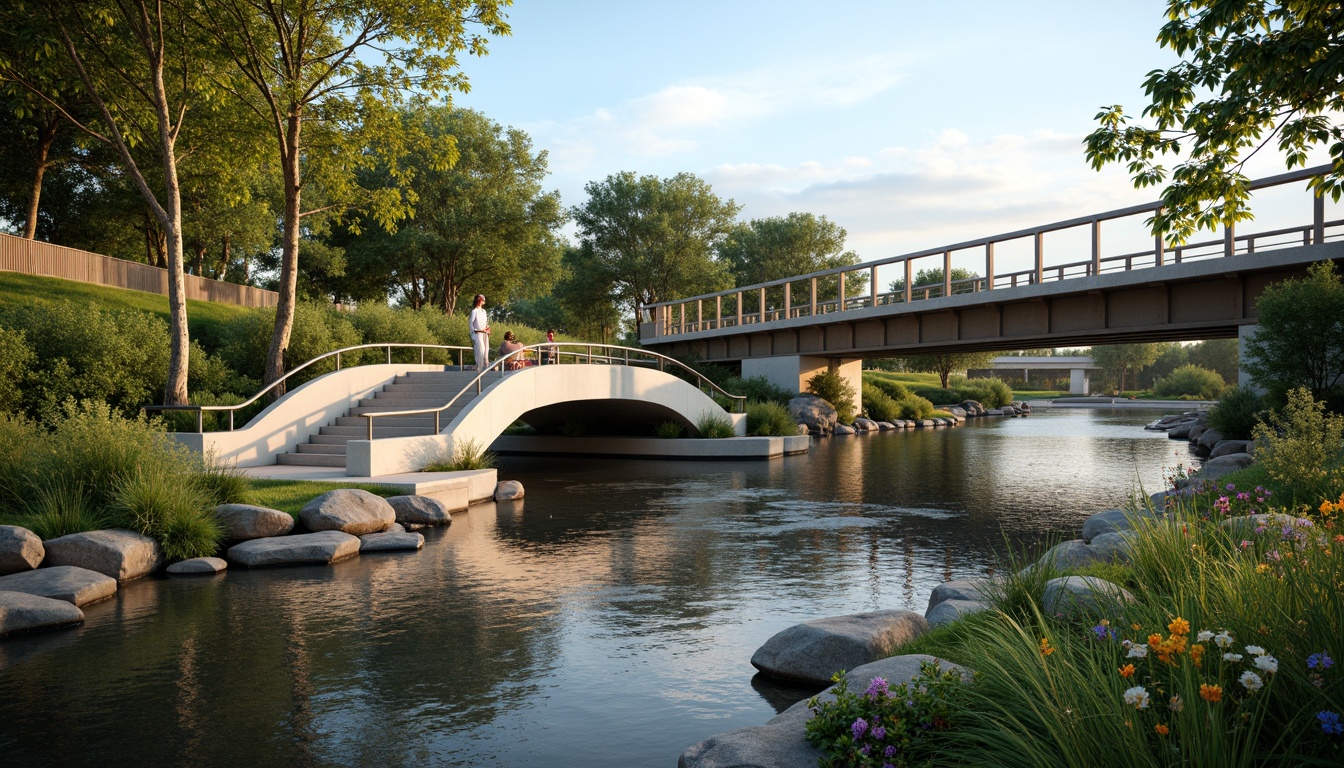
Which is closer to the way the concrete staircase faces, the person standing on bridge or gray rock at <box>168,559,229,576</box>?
the gray rock

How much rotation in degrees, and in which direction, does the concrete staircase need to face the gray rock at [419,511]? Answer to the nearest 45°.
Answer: approximately 45° to its left

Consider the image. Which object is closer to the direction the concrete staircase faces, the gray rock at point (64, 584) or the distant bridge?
the gray rock

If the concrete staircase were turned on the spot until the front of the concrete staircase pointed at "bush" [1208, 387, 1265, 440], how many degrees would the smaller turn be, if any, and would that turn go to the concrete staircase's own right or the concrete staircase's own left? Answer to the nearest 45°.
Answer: approximately 135° to the concrete staircase's own left

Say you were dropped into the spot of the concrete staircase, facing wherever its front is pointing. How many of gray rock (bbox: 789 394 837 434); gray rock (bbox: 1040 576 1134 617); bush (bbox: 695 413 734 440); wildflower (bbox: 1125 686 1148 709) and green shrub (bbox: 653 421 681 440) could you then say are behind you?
3

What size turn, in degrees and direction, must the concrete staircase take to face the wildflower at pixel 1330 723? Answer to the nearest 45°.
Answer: approximately 45° to its left

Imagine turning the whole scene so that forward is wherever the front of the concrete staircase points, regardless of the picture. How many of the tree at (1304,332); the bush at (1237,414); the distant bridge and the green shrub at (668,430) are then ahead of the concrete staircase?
0

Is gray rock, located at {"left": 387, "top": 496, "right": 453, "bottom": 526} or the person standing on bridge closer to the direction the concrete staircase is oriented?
the gray rock

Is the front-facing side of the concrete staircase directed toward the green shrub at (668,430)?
no

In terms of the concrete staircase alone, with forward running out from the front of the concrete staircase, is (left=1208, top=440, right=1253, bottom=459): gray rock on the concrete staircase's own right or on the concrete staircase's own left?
on the concrete staircase's own left

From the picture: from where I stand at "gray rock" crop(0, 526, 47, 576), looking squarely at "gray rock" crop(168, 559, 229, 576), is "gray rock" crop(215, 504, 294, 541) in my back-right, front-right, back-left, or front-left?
front-left

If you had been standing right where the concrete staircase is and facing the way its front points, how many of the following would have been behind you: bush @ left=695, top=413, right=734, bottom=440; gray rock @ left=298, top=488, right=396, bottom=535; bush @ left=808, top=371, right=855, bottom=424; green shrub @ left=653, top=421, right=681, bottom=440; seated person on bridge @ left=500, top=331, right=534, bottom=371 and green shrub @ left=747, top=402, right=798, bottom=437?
5

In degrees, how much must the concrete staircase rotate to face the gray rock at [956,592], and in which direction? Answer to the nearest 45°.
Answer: approximately 45° to its left

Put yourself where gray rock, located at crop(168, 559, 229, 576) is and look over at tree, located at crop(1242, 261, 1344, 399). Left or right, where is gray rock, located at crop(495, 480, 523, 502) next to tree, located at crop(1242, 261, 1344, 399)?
left

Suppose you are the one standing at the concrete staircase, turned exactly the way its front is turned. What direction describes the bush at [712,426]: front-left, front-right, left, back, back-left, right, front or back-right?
back

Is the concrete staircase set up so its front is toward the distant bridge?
no

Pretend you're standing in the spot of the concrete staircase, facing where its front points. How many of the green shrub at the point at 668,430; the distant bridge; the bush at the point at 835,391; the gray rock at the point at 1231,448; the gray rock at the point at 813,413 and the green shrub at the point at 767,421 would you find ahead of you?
0

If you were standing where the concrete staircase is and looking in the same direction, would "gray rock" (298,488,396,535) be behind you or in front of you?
in front

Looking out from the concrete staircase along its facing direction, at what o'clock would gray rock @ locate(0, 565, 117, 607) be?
The gray rock is roughly at 11 o'clock from the concrete staircase.

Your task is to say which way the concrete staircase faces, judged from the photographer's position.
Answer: facing the viewer and to the left of the viewer

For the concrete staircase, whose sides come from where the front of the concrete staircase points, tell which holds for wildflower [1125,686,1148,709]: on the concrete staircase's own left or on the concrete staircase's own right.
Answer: on the concrete staircase's own left

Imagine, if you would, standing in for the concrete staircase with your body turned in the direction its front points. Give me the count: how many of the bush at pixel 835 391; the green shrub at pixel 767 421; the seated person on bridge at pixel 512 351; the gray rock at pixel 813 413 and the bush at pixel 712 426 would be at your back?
5

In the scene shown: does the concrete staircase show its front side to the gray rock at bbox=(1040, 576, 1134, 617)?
no
